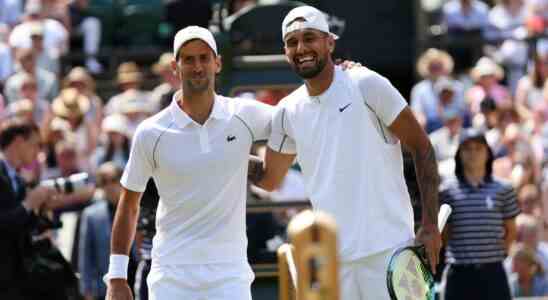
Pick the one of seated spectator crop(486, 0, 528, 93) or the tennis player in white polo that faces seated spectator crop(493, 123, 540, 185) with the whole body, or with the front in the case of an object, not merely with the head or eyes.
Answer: seated spectator crop(486, 0, 528, 93)

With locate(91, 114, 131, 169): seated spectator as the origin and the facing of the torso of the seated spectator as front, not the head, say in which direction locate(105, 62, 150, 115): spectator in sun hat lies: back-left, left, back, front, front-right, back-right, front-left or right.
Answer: back

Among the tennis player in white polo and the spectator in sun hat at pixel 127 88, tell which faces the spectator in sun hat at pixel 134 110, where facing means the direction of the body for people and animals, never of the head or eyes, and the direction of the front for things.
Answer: the spectator in sun hat at pixel 127 88

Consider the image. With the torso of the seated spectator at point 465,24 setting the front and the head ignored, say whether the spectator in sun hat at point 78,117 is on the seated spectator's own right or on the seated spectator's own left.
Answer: on the seated spectator's own right

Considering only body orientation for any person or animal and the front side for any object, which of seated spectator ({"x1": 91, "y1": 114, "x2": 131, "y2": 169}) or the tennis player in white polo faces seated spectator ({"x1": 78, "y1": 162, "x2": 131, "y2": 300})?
seated spectator ({"x1": 91, "y1": 114, "x2": 131, "y2": 169})

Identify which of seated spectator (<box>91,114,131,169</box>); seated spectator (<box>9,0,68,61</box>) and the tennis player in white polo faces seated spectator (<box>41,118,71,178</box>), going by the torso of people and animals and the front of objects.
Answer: seated spectator (<box>9,0,68,61</box>)

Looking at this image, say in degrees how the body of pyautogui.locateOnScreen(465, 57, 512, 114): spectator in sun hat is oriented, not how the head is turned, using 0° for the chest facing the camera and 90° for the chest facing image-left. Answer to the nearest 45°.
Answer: approximately 0°

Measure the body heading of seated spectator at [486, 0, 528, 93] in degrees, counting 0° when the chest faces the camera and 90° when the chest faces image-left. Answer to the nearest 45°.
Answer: approximately 0°

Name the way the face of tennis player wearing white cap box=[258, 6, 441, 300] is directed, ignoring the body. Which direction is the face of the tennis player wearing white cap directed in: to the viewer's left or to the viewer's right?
to the viewer's left
